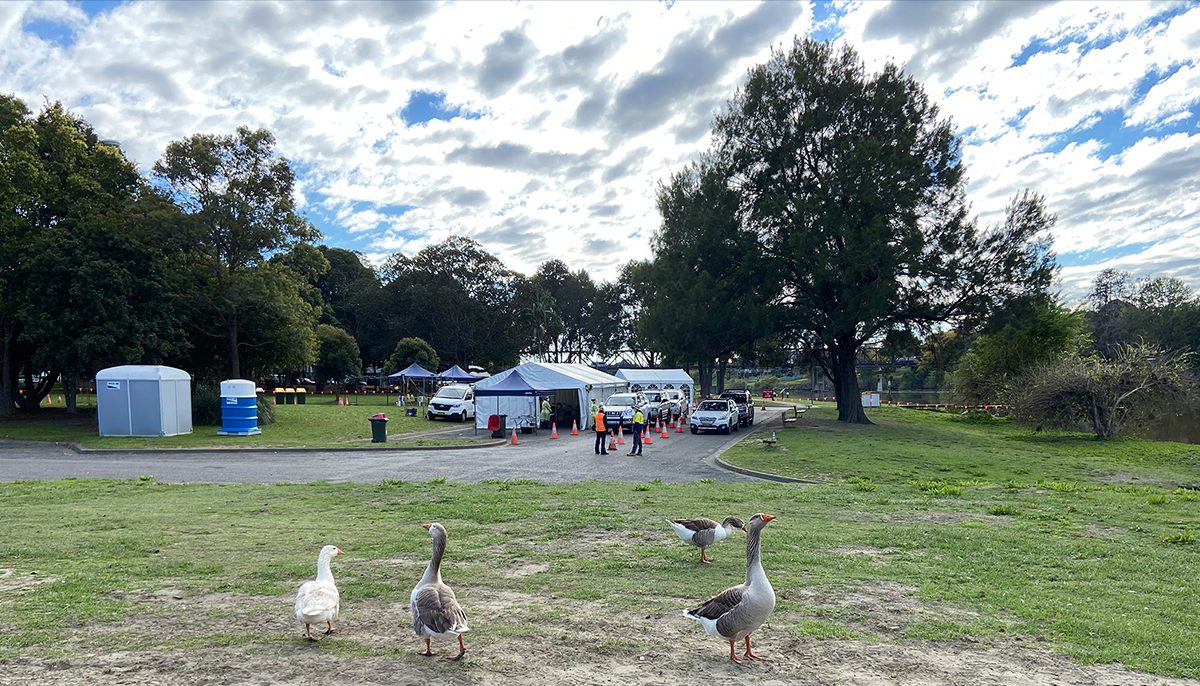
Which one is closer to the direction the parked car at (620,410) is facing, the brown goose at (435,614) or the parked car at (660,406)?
the brown goose

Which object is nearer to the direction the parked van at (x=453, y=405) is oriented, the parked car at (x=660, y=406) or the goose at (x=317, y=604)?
the goose

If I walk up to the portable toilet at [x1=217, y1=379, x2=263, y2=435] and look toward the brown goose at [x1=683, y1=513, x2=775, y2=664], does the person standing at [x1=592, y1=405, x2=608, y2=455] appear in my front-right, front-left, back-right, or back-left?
front-left

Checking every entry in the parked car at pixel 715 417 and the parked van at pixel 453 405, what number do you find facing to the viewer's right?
0

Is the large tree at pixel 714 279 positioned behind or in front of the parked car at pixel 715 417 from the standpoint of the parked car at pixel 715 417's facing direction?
behind

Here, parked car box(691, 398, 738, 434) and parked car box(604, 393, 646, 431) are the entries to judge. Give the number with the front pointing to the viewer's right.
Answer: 0

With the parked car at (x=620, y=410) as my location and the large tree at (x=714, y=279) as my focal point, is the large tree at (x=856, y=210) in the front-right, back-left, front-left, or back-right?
front-right

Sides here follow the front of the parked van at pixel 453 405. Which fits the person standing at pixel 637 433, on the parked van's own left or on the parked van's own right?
on the parked van's own left

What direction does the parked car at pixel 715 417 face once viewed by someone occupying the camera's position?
facing the viewer and to the left of the viewer

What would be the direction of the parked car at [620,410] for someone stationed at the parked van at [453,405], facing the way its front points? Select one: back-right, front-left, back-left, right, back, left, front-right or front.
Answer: left

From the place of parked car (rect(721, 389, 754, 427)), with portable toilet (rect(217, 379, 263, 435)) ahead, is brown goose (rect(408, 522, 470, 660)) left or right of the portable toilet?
left
